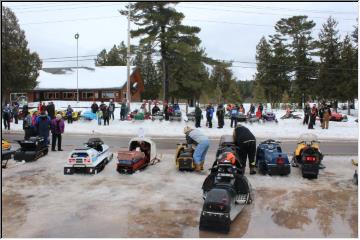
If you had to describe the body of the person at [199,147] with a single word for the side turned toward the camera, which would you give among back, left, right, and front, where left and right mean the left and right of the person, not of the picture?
left

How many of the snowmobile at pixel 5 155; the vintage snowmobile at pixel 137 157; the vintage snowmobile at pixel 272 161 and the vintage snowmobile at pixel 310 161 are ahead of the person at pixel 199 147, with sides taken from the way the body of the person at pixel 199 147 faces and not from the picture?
2

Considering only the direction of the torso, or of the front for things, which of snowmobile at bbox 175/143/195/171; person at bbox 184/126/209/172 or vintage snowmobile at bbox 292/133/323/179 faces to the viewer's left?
the person
